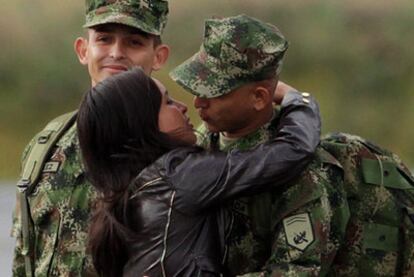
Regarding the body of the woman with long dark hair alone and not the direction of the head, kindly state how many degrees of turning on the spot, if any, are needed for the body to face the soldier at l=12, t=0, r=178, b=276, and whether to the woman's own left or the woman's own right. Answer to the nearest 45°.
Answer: approximately 90° to the woman's own left

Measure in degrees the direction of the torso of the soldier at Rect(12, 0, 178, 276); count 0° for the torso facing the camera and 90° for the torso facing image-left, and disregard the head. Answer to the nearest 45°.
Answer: approximately 0°

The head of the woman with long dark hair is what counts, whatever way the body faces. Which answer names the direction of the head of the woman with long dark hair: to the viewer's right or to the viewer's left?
to the viewer's right

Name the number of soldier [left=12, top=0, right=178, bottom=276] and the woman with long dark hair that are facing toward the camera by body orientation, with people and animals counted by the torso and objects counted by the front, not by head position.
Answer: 1

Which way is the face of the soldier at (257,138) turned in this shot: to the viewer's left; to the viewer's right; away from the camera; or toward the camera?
to the viewer's left

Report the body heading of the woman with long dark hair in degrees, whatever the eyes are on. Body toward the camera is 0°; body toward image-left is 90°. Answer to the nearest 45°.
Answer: approximately 225°

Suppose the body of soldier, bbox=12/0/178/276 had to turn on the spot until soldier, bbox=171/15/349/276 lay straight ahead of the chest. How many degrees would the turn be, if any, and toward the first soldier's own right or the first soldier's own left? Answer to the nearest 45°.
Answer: approximately 45° to the first soldier's own left
